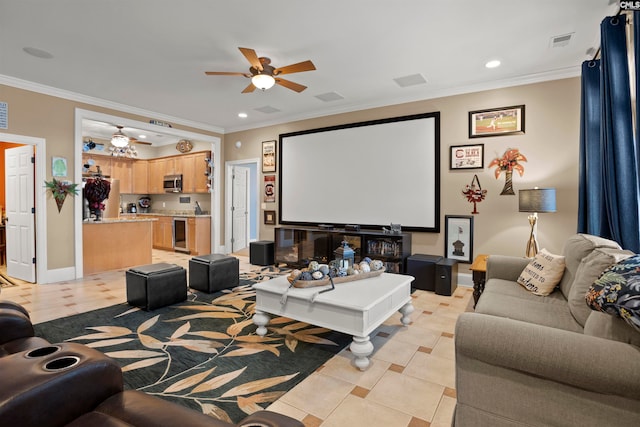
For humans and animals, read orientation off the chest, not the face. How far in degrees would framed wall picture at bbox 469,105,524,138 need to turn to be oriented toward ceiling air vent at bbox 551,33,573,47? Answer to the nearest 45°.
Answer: approximately 90° to its left

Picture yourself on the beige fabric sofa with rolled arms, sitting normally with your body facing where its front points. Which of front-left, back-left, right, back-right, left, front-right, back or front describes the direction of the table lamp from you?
right

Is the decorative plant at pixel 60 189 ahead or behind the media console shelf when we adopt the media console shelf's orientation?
ahead

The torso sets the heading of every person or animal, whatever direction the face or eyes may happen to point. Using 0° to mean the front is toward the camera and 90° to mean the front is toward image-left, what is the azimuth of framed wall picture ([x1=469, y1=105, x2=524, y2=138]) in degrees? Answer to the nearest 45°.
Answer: approximately 45°

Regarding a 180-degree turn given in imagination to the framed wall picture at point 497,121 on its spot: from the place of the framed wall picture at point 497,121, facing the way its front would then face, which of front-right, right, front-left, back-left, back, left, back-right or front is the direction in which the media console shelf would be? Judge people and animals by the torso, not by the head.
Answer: back-left

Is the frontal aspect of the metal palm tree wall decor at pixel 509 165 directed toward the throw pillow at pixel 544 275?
yes

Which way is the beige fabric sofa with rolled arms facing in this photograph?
to the viewer's left

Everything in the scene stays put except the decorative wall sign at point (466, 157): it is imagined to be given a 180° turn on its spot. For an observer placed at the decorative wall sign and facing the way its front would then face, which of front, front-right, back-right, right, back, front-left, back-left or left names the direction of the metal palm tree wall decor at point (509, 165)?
right

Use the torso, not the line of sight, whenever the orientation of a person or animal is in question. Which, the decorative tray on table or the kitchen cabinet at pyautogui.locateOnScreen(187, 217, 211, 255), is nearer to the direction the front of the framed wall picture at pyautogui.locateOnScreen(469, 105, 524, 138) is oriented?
the decorative tray on table

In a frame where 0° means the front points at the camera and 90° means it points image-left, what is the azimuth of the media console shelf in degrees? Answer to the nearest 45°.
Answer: approximately 45°

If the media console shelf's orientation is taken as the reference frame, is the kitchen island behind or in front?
in front
